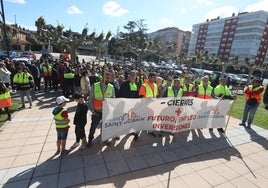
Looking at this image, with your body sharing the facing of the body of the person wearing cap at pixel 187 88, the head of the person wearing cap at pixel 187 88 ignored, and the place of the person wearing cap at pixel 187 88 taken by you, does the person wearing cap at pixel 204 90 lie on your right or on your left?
on your left

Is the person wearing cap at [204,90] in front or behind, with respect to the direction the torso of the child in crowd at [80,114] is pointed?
behind

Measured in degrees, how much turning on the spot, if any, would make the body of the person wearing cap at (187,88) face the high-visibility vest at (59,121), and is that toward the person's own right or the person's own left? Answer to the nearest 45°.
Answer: approximately 45° to the person's own right

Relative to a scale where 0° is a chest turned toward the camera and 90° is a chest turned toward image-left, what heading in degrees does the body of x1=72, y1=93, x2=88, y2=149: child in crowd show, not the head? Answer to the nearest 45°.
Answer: approximately 45°

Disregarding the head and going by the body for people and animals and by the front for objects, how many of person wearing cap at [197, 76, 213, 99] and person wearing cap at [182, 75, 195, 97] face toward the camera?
2

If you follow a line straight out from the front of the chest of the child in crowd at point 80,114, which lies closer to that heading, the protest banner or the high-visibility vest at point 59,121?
the high-visibility vest
